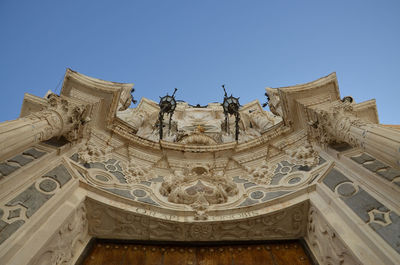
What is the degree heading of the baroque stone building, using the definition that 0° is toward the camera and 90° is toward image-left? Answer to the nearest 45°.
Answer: approximately 0°
